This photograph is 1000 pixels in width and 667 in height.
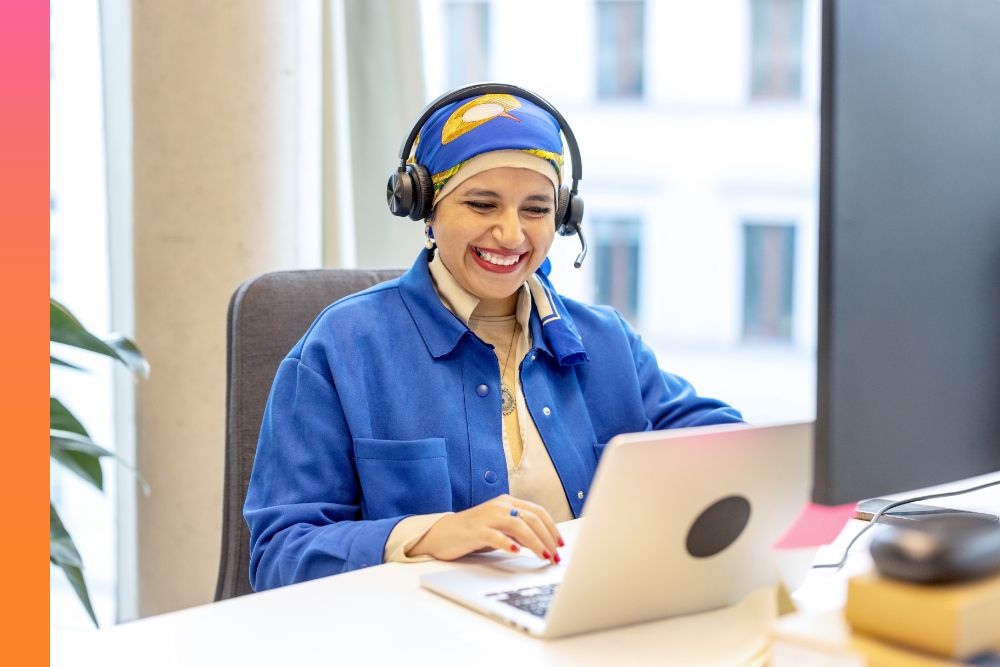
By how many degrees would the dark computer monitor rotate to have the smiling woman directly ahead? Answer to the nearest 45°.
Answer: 0° — it already faces them

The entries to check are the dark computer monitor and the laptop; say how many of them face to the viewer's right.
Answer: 0

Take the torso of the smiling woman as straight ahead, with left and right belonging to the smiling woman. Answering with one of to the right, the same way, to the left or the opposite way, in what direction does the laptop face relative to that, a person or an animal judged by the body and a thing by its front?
the opposite way

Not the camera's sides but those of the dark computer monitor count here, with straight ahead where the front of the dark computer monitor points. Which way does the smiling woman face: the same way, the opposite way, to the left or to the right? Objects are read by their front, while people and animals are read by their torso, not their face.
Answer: the opposite way

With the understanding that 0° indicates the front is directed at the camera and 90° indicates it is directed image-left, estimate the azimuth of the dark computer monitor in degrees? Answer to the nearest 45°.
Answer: approximately 135°

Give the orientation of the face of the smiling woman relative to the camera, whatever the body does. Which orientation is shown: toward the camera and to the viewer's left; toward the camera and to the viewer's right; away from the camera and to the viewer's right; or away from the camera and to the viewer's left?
toward the camera and to the viewer's right

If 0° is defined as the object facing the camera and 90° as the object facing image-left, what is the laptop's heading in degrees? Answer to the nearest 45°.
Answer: approximately 135°
